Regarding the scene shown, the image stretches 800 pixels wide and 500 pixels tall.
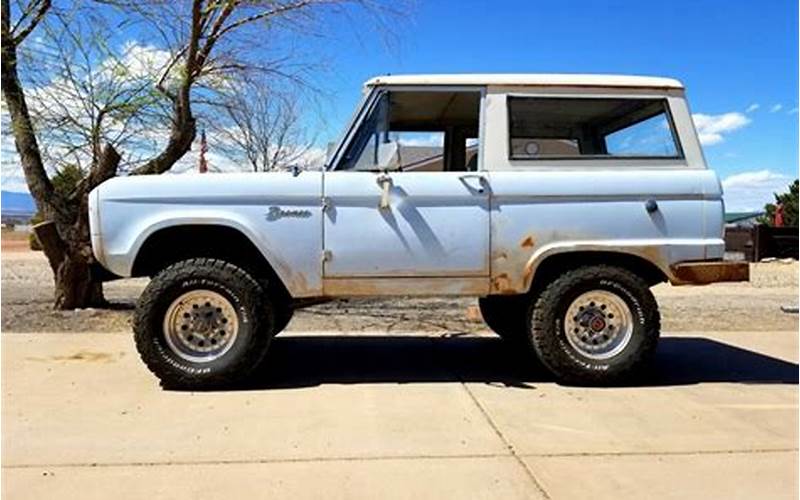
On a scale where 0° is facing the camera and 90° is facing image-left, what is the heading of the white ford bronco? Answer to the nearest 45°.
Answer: approximately 90°

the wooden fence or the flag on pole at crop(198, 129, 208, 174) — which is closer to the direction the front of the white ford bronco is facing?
the flag on pole

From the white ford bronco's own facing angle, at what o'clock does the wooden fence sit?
The wooden fence is roughly at 4 o'clock from the white ford bronco.

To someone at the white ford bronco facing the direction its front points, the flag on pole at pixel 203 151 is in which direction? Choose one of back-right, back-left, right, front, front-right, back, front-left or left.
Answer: front-right
